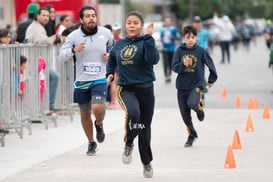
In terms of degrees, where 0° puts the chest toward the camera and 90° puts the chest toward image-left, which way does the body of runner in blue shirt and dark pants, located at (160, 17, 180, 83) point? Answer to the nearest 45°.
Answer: approximately 0°
